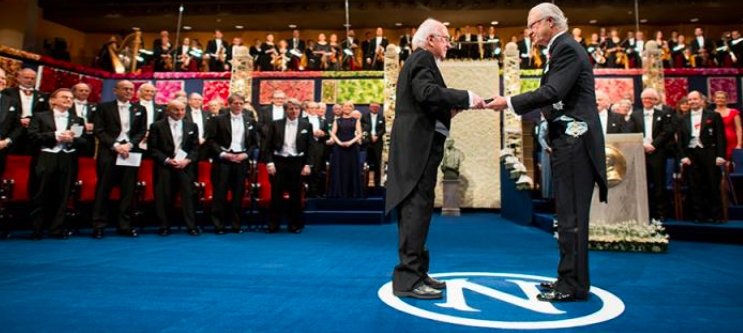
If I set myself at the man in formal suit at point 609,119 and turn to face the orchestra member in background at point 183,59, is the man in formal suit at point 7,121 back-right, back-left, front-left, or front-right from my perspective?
front-left

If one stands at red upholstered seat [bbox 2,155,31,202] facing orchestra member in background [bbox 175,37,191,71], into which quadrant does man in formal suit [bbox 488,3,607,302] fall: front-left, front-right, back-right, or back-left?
back-right

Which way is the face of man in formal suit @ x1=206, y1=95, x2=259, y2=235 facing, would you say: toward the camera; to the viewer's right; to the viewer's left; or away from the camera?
toward the camera

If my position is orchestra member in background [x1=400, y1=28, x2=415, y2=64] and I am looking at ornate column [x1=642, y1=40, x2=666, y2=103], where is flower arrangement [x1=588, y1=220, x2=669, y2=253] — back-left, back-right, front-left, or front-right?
front-right

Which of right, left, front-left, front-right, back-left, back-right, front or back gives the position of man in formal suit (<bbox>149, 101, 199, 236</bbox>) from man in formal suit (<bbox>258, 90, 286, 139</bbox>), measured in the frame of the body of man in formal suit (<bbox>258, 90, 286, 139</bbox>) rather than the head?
right

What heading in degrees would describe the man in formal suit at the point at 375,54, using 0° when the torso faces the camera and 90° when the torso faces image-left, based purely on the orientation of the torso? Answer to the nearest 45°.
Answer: approximately 0°

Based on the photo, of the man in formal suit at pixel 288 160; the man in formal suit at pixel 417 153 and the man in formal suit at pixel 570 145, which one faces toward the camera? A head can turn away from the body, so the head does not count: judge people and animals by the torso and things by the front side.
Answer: the man in formal suit at pixel 288 160

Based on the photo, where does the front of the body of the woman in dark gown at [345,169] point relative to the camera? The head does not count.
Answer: toward the camera

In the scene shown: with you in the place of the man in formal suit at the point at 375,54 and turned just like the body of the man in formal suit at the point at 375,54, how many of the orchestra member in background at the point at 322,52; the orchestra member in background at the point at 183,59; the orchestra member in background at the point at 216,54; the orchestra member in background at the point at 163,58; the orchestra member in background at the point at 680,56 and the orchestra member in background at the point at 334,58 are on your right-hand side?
5

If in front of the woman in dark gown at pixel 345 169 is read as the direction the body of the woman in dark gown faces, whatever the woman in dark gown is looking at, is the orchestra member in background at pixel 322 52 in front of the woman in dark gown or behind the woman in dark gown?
behind

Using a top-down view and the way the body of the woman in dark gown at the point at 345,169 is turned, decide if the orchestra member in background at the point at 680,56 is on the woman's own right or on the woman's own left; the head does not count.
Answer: on the woman's own left

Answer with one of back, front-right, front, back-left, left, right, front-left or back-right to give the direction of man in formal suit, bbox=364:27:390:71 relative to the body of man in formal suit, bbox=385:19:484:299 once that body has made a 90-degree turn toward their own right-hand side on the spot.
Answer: back

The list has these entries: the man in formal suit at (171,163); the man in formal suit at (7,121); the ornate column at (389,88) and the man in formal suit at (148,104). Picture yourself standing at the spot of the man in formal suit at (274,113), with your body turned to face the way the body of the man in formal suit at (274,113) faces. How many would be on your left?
1

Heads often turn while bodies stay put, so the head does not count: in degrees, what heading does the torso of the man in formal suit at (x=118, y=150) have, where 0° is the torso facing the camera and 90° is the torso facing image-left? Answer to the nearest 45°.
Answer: approximately 315°

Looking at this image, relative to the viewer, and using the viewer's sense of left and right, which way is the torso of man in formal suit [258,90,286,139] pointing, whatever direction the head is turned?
facing the viewer and to the right of the viewer

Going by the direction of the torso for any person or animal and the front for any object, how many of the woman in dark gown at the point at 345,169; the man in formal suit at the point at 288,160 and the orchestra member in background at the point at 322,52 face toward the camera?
3

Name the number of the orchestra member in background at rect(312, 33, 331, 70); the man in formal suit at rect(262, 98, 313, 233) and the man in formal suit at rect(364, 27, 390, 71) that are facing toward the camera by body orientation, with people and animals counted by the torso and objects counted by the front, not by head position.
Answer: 3

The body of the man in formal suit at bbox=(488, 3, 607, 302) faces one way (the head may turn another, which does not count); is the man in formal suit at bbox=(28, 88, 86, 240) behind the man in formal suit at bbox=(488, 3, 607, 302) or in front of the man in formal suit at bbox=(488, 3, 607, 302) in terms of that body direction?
in front

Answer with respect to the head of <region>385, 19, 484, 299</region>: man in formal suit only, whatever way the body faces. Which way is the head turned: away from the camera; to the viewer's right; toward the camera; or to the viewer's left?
to the viewer's right
